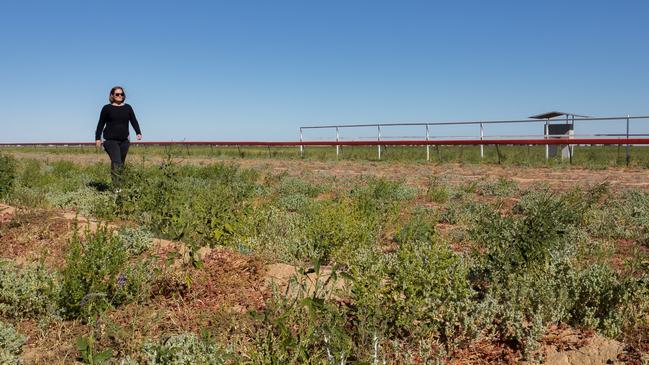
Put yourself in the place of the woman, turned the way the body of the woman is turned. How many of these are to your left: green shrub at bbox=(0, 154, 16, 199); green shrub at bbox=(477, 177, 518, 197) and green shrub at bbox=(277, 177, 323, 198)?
2

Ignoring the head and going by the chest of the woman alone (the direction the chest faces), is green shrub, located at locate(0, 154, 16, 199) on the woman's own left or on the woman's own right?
on the woman's own right

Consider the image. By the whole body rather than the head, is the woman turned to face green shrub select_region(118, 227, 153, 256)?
yes

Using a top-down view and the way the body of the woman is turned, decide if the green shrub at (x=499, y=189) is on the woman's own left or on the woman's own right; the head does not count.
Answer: on the woman's own left

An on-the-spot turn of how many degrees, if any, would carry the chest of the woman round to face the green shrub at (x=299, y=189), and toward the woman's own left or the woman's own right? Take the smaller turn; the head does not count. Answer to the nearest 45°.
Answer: approximately 90° to the woman's own left

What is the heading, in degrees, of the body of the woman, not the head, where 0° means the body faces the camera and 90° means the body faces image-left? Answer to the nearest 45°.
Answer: approximately 0°

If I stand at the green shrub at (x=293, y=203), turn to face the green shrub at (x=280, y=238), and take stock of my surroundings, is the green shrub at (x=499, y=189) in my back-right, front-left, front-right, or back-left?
back-left

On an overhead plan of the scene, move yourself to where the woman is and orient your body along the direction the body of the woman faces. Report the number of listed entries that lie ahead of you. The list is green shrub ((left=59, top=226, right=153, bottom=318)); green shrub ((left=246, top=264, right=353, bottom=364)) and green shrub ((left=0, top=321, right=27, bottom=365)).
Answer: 3

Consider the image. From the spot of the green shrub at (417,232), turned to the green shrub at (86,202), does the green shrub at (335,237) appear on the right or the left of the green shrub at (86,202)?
left

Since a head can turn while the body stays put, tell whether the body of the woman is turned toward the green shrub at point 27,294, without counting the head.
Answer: yes

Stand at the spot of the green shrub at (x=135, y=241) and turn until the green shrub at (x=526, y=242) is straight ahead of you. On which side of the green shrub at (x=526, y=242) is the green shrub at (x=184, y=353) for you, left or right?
right
